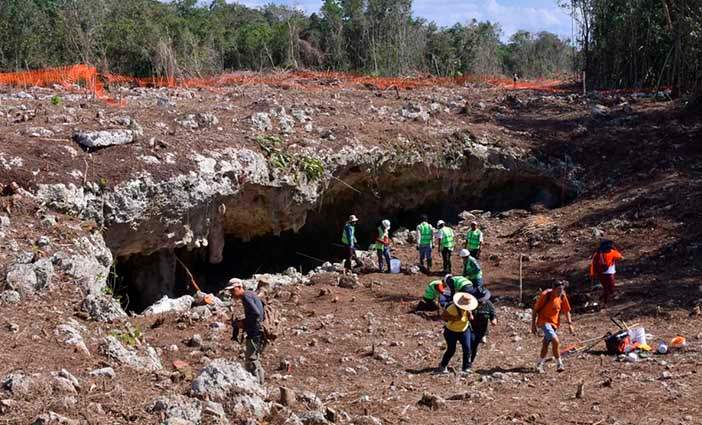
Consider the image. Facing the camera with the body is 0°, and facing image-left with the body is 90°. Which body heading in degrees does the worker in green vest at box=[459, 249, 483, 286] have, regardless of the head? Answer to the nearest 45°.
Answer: approximately 90°

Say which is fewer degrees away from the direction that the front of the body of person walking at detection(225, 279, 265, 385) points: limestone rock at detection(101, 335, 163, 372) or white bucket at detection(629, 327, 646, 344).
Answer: the limestone rock

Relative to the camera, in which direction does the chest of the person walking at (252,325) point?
to the viewer's left

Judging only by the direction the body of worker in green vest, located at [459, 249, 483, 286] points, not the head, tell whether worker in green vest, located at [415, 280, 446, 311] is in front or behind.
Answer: in front

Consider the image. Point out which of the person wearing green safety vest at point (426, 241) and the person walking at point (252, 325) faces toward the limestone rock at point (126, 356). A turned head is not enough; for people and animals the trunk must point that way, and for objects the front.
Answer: the person walking

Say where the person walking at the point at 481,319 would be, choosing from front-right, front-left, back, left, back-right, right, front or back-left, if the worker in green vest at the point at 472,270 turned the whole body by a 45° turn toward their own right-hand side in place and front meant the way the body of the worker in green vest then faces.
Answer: back-left

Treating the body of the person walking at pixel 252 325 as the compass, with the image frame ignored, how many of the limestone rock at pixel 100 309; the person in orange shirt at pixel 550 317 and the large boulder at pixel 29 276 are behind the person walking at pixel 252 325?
1

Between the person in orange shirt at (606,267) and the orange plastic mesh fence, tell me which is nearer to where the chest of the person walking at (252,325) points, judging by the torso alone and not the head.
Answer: the orange plastic mesh fence

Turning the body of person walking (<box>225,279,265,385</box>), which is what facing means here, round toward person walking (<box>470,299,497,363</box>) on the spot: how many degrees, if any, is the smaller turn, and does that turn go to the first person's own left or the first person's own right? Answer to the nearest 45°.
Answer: approximately 180°

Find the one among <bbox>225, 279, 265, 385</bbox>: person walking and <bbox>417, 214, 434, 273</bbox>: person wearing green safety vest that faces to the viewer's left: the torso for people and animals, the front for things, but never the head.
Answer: the person walking

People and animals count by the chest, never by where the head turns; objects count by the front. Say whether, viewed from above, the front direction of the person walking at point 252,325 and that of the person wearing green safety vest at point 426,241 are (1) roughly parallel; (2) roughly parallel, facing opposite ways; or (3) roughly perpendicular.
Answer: roughly perpendicular
